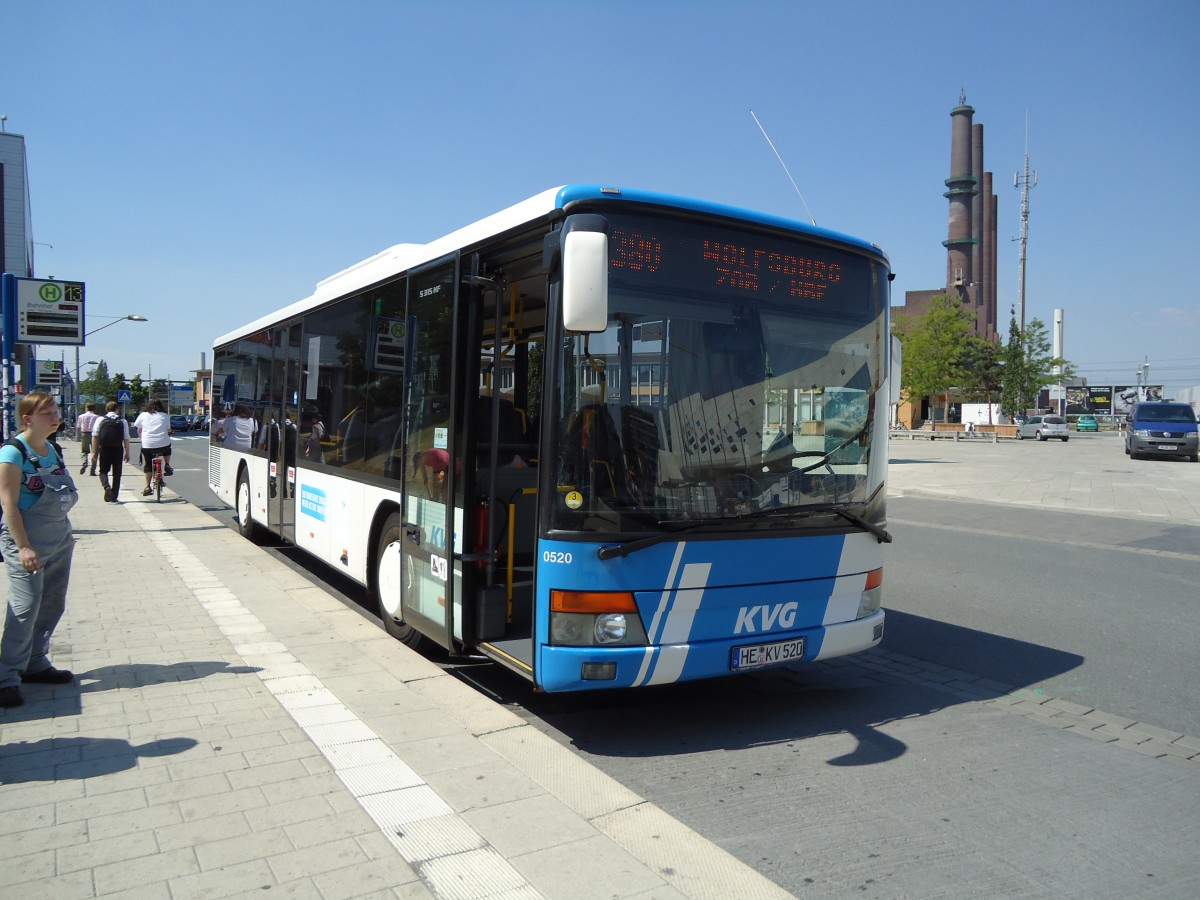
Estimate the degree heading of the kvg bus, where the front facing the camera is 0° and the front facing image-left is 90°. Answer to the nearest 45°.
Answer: approximately 315°

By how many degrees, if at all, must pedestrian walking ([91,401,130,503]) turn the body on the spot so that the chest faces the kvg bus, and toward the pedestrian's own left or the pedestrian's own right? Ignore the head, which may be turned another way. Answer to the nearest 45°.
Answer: approximately 180°

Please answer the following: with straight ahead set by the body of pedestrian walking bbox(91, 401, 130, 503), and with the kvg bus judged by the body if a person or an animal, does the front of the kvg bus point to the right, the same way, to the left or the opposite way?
the opposite way

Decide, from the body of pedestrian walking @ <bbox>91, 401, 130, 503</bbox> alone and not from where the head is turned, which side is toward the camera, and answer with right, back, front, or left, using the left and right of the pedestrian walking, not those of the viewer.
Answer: back

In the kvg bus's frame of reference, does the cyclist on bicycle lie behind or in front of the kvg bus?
behind

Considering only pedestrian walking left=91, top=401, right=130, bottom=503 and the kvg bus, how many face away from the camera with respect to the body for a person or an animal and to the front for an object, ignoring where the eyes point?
1

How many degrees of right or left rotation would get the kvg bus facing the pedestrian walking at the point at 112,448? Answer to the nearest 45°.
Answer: approximately 180°

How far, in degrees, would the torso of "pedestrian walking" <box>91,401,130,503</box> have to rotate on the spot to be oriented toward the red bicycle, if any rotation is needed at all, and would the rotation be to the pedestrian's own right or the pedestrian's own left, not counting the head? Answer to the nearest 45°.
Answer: approximately 45° to the pedestrian's own right

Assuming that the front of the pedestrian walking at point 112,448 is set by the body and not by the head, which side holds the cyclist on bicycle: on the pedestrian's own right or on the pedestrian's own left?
on the pedestrian's own right

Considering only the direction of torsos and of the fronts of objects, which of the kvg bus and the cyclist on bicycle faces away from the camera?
the cyclist on bicycle

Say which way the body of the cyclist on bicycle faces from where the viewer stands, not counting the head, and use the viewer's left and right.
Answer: facing away from the viewer

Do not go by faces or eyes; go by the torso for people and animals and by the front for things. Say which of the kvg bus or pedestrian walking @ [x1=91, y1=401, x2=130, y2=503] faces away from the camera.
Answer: the pedestrian walking

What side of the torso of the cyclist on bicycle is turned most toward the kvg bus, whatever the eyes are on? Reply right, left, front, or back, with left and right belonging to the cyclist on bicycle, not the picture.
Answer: back

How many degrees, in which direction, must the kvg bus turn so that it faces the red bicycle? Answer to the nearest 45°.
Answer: approximately 180°
